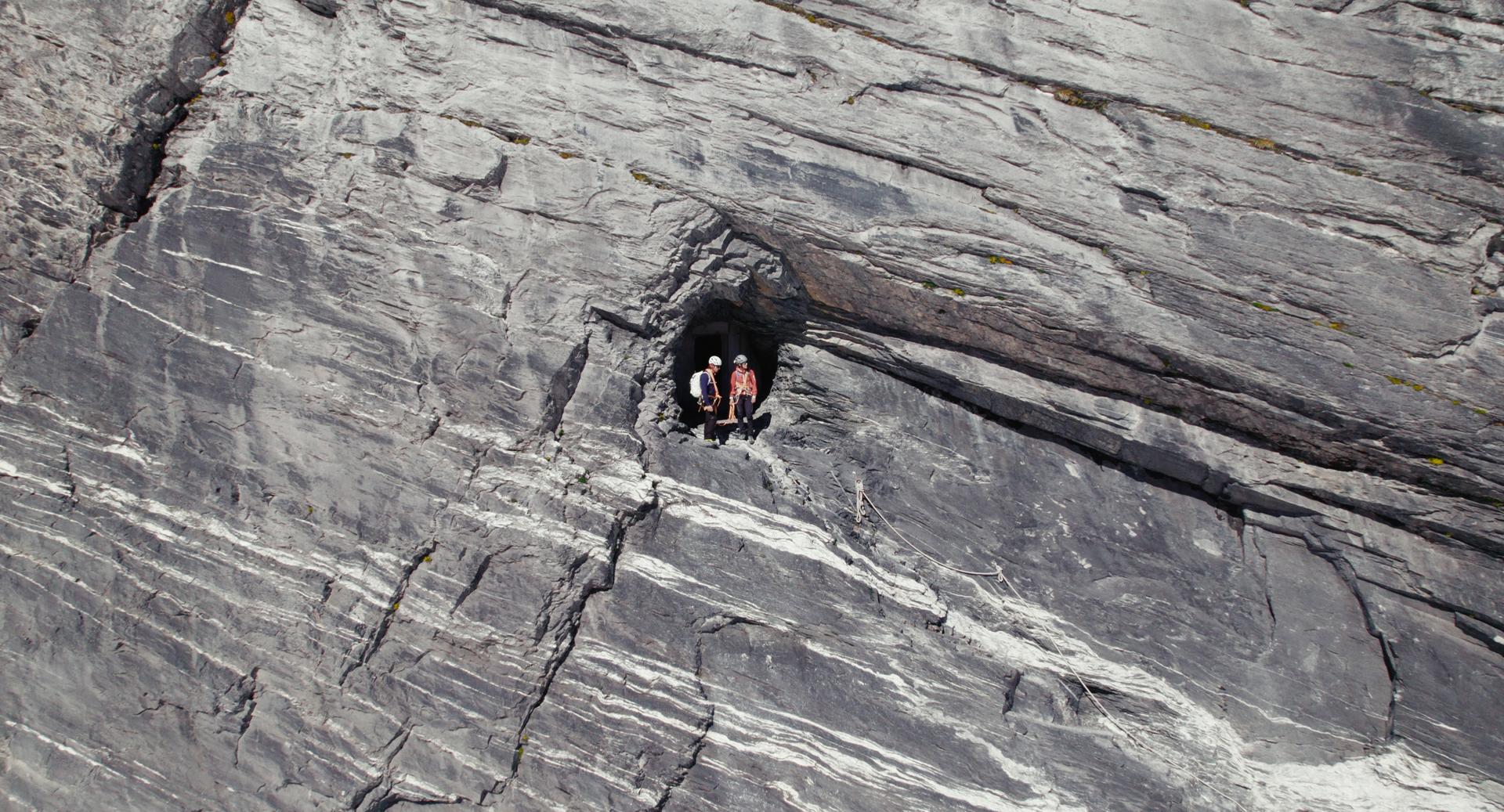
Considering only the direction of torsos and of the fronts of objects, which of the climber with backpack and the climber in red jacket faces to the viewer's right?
the climber with backpack

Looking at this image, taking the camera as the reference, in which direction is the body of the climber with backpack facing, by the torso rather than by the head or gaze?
to the viewer's right

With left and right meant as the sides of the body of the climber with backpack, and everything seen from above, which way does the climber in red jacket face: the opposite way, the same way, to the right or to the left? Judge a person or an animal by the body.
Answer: to the right

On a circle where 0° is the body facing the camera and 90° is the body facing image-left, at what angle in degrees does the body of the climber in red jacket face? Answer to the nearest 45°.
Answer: approximately 0°

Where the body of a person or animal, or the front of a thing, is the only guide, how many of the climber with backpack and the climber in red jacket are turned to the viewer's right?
1
